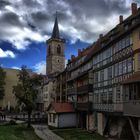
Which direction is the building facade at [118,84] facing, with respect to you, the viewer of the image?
facing the viewer and to the left of the viewer
